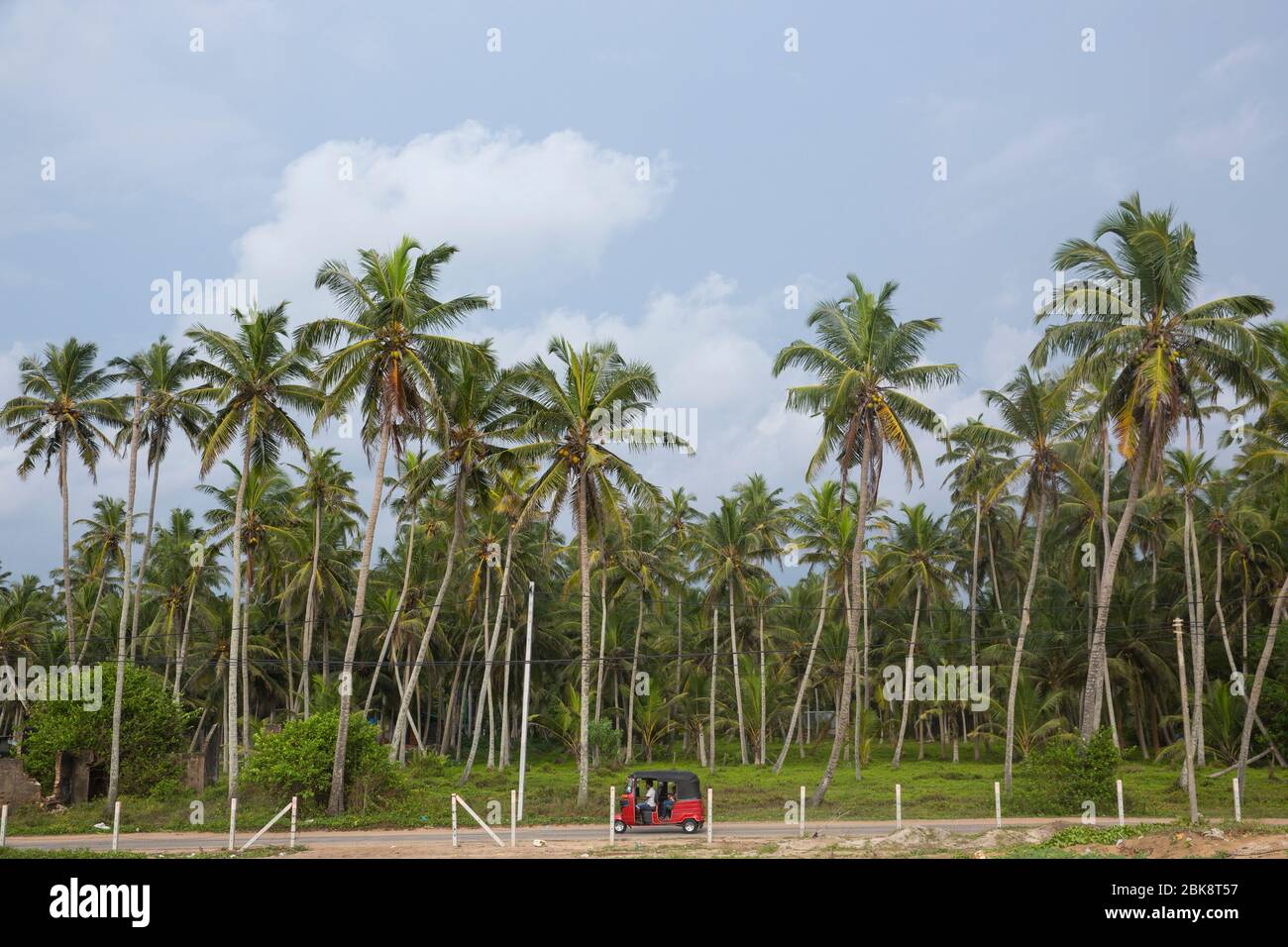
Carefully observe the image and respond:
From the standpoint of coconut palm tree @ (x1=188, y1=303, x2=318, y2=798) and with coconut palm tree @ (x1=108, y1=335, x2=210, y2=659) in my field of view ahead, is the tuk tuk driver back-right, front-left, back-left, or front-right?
back-right

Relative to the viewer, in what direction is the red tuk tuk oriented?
to the viewer's left

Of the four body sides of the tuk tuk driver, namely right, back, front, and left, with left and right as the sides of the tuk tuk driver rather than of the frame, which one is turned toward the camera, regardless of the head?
left

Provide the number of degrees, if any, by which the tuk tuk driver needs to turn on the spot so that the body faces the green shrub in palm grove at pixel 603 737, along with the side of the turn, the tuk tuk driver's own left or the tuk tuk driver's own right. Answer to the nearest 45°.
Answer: approximately 90° to the tuk tuk driver's own right

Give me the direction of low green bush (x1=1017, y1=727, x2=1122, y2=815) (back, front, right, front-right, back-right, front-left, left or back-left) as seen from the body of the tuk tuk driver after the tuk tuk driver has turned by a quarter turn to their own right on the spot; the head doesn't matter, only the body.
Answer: right
